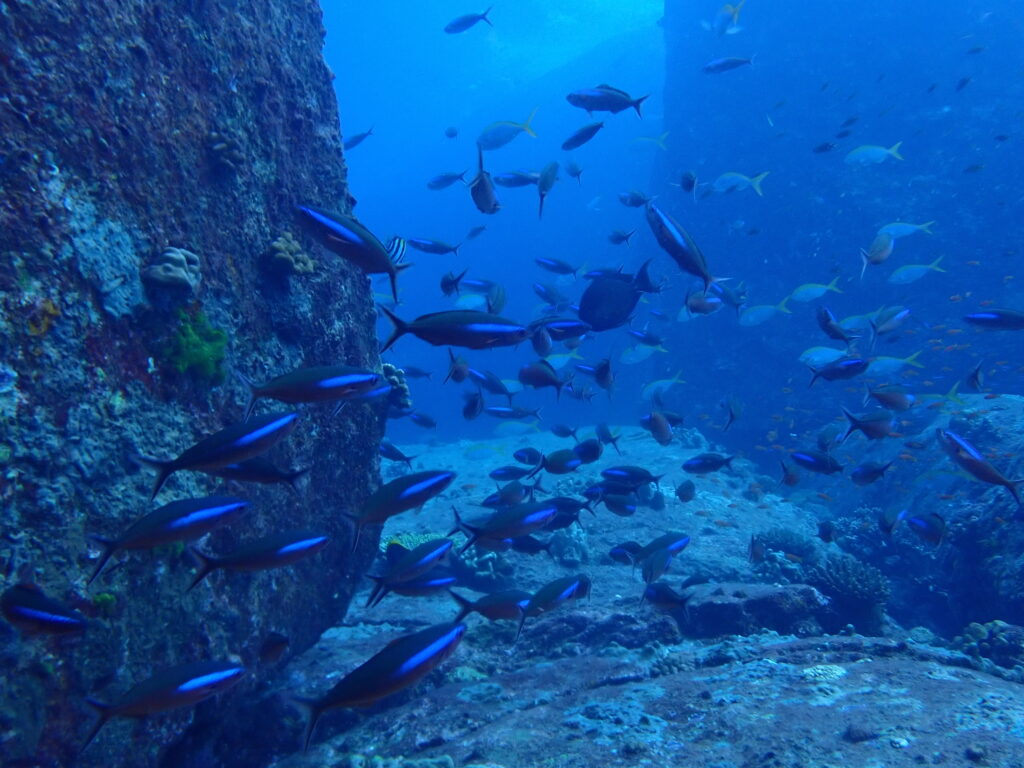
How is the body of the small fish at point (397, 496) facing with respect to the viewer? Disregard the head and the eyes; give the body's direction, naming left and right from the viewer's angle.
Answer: facing to the right of the viewer

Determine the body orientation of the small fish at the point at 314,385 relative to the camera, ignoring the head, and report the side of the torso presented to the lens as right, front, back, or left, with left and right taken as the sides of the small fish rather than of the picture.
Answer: right

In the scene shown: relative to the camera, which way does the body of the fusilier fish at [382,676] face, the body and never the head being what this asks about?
to the viewer's right

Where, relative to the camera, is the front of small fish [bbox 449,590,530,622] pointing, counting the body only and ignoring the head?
to the viewer's right

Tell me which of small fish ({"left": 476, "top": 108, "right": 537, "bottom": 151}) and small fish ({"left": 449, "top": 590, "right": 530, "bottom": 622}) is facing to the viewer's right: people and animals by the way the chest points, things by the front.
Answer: small fish ({"left": 449, "top": 590, "right": 530, "bottom": 622})

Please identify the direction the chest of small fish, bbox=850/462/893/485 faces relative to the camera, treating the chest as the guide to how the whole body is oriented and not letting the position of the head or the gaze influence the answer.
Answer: to the viewer's left

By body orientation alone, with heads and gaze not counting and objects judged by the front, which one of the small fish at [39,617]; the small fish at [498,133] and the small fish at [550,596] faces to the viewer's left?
the small fish at [498,133]
